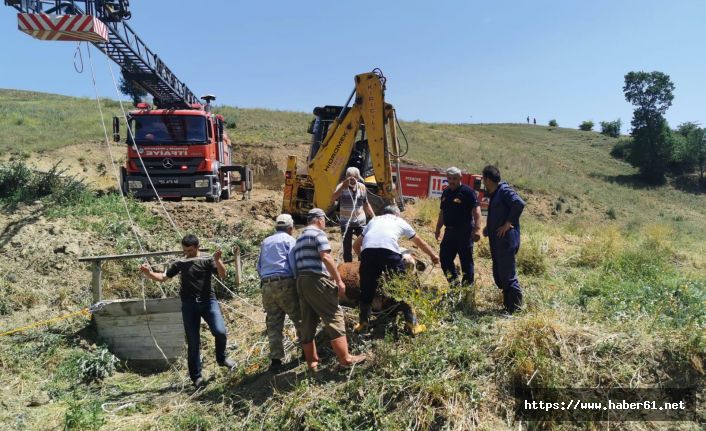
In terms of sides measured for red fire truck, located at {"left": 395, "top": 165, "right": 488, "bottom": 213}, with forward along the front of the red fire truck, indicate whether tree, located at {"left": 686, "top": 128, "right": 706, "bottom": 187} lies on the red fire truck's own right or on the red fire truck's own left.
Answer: on the red fire truck's own left

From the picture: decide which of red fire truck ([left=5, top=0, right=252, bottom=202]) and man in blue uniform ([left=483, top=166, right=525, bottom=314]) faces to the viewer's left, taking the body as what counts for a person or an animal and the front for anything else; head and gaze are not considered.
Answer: the man in blue uniform

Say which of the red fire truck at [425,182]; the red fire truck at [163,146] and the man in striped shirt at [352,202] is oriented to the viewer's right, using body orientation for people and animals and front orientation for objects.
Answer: the red fire truck at [425,182]

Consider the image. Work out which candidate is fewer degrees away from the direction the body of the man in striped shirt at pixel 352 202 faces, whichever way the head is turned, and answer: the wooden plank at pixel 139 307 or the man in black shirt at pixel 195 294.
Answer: the man in black shirt

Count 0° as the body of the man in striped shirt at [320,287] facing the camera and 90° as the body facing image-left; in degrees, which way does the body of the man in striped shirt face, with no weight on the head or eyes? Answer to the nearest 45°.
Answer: approximately 225°

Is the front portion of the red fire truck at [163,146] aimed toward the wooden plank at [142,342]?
yes

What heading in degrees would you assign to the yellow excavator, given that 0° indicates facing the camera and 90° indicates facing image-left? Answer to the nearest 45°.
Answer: approximately 180°

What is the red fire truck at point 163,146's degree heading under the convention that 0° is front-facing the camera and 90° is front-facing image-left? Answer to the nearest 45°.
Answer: approximately 0°

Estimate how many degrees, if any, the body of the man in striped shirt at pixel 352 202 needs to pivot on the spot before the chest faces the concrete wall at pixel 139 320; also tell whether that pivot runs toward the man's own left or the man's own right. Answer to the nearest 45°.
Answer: approximately 90° to the man's own right

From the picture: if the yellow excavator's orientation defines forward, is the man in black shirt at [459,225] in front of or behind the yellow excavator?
behind

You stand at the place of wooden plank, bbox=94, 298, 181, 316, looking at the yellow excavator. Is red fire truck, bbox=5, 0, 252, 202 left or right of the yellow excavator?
left

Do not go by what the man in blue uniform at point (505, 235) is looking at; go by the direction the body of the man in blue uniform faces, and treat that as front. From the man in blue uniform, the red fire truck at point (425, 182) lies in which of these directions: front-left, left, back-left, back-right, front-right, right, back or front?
right

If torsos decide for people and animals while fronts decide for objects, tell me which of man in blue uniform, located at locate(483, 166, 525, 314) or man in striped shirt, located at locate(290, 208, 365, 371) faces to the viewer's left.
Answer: the man in blue uniform

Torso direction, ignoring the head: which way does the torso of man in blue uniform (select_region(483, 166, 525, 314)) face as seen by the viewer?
to the viewer's left

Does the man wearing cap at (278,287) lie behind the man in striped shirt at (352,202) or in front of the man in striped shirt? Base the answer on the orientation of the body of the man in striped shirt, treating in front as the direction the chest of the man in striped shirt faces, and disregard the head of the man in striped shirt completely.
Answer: in front
